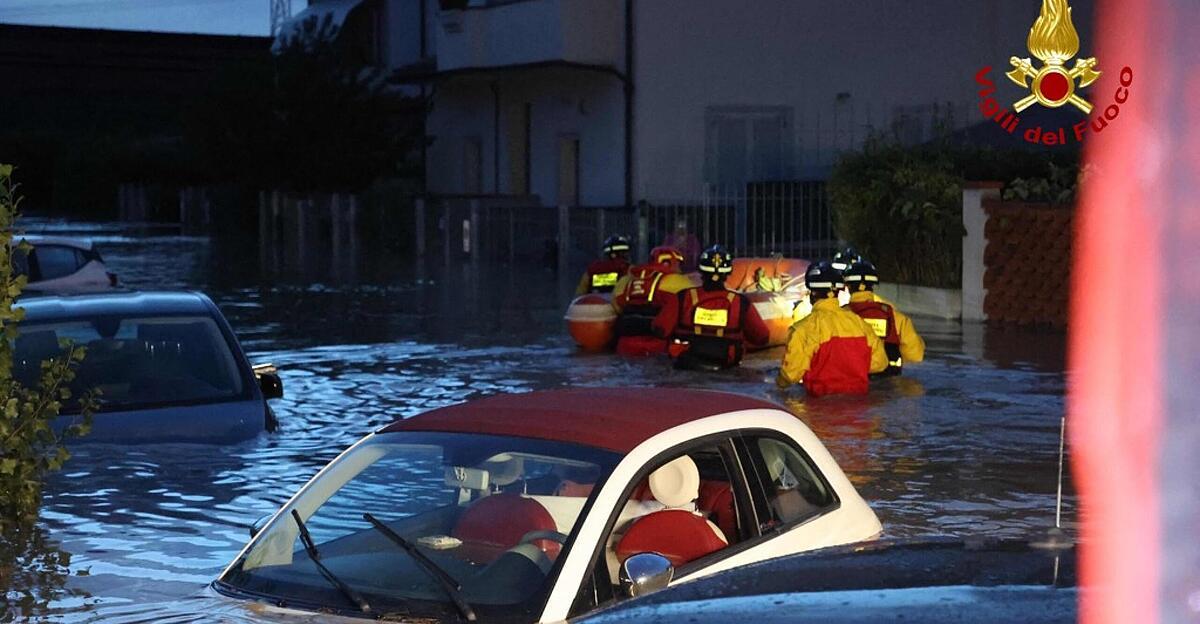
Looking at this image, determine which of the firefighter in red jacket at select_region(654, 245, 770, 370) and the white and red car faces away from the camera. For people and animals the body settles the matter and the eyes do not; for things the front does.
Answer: the firefighter in red jacket

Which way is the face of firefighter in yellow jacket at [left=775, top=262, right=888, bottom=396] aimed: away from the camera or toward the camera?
away from the camera

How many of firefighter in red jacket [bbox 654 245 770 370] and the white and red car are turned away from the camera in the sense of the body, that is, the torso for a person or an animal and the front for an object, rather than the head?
1

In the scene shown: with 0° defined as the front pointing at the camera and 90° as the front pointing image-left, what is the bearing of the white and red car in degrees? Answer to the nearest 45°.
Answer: approximately 45°

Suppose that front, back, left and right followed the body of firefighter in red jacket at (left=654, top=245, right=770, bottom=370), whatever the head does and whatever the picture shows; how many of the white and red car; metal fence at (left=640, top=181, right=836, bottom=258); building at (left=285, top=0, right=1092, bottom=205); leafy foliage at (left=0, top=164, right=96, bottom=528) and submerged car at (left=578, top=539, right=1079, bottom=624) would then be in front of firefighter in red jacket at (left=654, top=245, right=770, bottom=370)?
2

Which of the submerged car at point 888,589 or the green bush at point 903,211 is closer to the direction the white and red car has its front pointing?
the submerged car

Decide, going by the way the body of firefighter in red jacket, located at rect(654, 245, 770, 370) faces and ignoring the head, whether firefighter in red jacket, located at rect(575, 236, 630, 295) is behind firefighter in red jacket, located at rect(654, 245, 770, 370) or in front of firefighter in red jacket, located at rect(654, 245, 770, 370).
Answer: in front

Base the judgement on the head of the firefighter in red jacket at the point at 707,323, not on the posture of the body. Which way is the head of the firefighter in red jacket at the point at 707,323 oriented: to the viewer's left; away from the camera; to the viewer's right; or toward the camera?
away from the camera

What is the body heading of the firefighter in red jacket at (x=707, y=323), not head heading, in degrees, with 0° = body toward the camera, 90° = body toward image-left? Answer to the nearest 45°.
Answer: approximately 180°

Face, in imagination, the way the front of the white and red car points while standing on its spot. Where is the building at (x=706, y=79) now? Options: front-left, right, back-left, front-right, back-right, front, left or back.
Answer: back-right

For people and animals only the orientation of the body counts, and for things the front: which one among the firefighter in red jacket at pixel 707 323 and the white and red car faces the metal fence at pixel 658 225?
the firefighter in red jacket

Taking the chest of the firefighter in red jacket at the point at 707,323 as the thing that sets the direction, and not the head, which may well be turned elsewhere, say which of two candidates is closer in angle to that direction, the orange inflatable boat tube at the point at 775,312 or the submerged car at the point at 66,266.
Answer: the orange inflatable boat tube

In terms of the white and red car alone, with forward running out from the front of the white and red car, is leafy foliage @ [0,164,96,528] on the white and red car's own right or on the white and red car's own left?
on the white and red car's own right

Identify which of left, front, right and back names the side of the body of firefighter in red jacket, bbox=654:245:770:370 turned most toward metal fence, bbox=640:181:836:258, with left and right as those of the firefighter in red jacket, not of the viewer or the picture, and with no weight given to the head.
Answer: front

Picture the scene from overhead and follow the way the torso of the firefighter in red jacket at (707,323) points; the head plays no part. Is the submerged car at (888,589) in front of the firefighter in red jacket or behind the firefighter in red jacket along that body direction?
behind

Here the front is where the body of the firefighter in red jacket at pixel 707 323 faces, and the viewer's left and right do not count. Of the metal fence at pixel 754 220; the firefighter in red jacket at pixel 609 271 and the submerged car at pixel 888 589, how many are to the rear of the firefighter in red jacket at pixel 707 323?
1

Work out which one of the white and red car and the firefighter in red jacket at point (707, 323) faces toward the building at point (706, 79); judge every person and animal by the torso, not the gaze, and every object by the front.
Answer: the firefighter in red jacket

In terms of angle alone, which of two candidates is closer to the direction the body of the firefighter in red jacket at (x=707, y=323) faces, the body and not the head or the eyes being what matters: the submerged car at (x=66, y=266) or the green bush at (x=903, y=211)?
the green bush

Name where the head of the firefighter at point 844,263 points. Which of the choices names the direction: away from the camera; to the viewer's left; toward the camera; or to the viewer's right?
away from the camera
